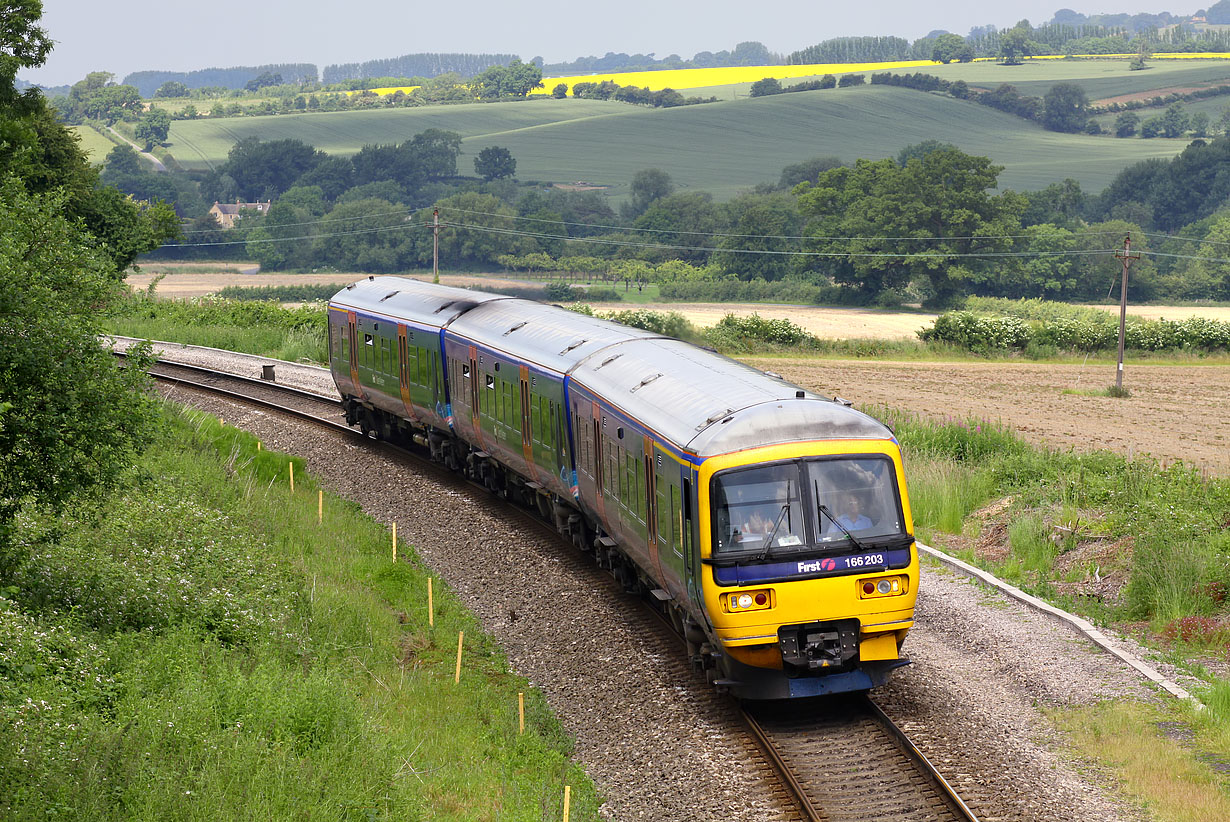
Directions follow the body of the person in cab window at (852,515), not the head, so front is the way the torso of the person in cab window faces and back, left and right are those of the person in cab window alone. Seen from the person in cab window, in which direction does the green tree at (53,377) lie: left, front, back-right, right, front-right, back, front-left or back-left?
right

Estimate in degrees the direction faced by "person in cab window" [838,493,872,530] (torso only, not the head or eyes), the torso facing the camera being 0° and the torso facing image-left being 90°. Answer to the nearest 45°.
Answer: approximately 0°

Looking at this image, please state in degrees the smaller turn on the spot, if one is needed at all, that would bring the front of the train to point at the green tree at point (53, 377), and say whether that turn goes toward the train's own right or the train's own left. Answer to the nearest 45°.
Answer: approximately 135° to the train's own right

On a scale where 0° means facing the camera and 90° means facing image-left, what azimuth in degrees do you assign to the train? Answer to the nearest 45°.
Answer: approximately 315°
